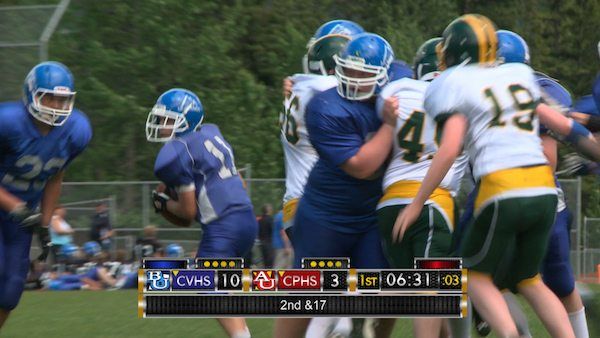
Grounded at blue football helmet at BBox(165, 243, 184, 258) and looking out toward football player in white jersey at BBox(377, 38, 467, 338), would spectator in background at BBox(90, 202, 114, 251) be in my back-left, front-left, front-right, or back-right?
back-right

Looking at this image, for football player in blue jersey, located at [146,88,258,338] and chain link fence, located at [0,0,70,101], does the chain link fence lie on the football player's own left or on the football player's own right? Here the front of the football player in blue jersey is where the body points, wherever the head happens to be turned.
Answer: on the football player's own right

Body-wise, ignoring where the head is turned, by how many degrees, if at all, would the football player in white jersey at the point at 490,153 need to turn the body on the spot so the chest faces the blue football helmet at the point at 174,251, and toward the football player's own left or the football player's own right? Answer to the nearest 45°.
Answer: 0° — they already face it

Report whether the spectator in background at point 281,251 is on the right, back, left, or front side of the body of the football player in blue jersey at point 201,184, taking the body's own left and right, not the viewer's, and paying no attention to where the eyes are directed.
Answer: right

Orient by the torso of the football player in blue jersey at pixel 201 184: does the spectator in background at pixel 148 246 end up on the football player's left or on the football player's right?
on the football player's right

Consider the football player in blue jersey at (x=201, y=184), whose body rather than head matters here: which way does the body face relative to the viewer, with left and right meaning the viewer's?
facing to the left of the viewer

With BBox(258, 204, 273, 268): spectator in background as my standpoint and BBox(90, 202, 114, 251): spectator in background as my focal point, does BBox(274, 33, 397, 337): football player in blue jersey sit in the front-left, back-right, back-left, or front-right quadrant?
back-left

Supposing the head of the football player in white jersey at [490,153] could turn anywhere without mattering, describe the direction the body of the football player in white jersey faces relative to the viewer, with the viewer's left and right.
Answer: facing away from the viewer and to the left of the viewer
